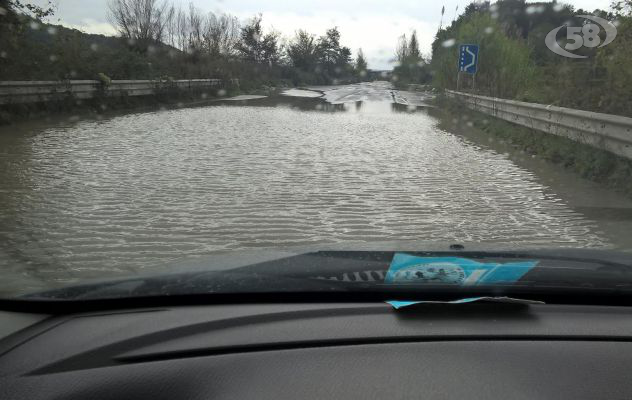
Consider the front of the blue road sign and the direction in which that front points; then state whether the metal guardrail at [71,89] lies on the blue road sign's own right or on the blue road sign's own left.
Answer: on the blue road sign's own right

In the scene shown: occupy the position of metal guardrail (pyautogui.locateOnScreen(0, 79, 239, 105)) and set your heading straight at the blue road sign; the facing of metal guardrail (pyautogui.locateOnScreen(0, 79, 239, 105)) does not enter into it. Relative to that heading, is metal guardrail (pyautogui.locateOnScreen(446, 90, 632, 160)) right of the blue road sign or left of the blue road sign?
right

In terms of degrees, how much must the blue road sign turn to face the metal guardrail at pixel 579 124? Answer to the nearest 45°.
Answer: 0° — it already faces it

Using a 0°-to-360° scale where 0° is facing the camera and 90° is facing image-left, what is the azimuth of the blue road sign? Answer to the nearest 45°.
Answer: approximately 0°
